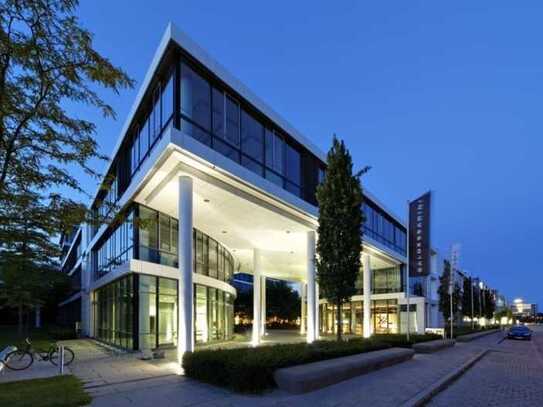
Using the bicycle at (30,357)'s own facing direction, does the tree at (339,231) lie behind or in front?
behind

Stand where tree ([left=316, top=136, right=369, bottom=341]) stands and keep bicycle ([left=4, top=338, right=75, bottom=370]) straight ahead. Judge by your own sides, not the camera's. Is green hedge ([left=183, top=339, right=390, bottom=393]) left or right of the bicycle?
left

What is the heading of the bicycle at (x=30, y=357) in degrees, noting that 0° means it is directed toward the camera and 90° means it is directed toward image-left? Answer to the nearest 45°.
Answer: approximately 90°
